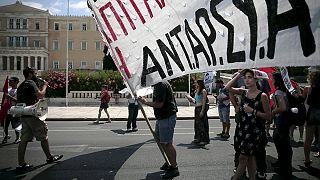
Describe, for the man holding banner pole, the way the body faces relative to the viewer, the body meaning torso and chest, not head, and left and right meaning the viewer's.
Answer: facing to the left of the viewer

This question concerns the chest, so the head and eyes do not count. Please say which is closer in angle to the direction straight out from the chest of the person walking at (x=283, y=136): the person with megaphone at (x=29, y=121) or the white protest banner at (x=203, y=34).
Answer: the person with megaphone

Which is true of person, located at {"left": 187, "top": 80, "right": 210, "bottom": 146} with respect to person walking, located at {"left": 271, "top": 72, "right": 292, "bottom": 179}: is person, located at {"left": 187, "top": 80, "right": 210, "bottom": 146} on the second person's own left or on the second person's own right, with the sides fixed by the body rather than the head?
on the second person's own right

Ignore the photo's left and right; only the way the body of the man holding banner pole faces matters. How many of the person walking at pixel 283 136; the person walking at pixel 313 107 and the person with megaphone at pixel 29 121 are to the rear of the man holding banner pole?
2

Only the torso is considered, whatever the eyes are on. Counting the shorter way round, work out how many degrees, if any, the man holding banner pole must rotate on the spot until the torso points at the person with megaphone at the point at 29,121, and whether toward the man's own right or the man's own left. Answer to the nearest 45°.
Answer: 0° — they already face them

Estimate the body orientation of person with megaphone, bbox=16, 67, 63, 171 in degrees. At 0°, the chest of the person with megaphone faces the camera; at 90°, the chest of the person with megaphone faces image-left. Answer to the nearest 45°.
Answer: approximately 270°

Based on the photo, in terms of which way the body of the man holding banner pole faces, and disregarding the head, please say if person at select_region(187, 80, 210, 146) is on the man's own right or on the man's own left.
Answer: on the man's own right

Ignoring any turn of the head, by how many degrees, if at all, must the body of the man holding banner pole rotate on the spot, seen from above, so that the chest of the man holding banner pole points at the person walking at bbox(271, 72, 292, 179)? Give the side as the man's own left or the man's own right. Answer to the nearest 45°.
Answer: approximately 180°

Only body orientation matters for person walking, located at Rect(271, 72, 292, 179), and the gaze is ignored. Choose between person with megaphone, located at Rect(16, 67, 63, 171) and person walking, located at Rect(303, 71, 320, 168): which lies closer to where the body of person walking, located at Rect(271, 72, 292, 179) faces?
the person with megaphone
